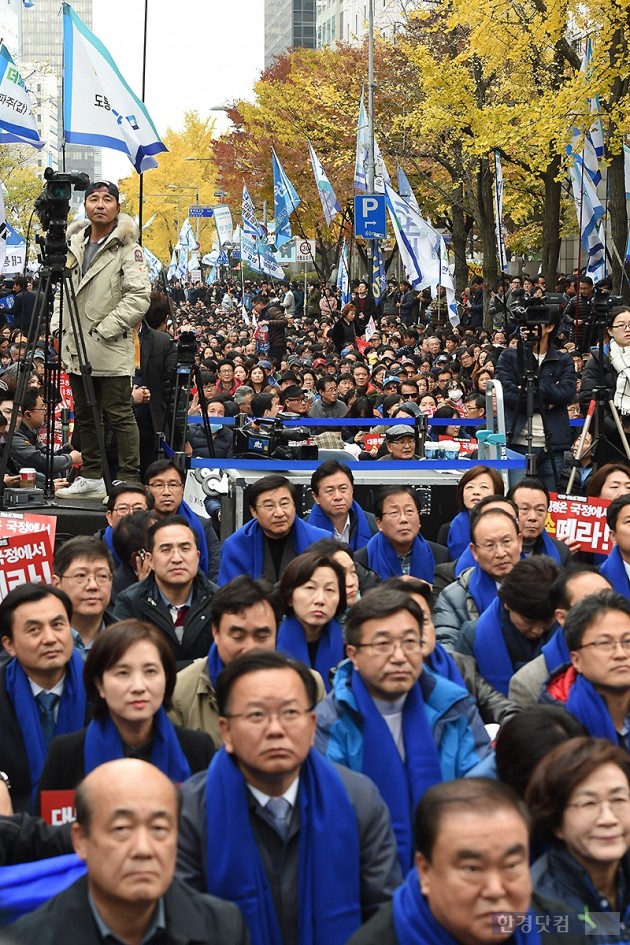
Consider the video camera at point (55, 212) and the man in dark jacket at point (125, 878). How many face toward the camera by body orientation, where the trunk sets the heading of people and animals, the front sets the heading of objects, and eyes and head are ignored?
2

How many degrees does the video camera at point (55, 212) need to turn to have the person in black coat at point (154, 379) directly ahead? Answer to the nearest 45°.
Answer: approximately 180°

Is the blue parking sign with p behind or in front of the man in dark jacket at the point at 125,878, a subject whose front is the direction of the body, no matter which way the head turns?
behind

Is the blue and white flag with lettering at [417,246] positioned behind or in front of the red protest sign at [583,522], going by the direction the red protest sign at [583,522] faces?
behind

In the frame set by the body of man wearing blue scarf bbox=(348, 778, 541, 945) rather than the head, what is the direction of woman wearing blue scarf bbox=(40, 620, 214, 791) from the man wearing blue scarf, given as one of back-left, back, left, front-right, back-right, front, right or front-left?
back

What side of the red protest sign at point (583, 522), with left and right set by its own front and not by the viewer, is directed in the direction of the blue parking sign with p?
back

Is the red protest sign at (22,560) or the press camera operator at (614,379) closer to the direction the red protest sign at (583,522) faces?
the red protest sign

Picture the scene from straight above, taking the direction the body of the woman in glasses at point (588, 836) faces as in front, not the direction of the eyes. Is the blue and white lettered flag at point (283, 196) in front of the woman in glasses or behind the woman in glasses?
behind

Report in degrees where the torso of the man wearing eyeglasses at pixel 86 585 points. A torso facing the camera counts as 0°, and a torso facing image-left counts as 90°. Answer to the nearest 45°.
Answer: approximately 315°
